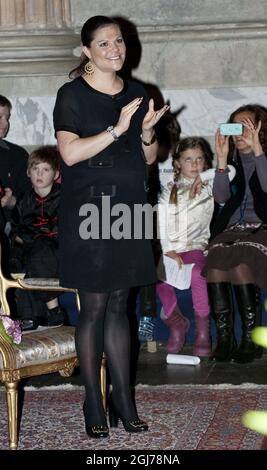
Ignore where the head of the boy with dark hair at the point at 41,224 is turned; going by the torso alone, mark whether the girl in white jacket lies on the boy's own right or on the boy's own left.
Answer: on the boy's own left

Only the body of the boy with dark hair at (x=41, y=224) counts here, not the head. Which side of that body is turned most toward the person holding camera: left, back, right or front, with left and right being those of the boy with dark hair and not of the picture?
left

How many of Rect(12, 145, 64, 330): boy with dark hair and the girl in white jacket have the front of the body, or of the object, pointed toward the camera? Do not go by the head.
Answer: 2

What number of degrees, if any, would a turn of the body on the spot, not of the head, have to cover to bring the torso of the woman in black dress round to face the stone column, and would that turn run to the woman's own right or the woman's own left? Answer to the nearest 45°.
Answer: approximately 135° to the woman's own left

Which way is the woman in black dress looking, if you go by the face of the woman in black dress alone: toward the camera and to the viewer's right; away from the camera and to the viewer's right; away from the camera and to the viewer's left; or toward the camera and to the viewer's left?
toward the camera and to the viewer's right

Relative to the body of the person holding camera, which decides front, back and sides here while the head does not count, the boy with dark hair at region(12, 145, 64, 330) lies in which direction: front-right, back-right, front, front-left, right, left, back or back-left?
front-right

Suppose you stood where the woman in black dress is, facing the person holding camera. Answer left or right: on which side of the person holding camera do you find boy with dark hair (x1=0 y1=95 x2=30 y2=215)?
left

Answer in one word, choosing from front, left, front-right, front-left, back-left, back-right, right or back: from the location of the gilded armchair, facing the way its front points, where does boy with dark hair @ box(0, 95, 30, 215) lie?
back-left

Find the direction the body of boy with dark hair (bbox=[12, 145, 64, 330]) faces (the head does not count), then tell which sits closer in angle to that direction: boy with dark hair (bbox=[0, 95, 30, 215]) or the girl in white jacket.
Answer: the girl in white jacket
